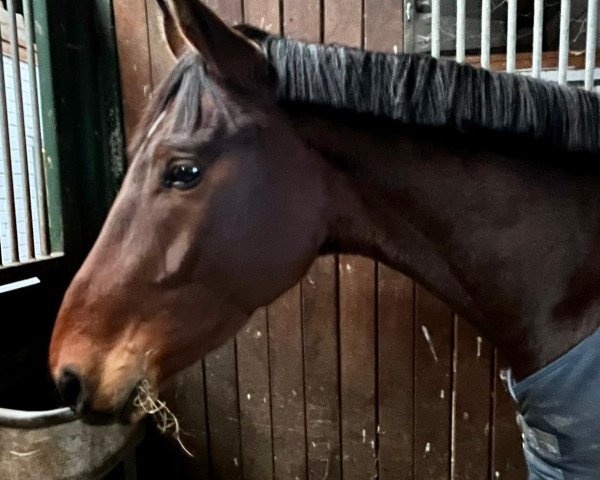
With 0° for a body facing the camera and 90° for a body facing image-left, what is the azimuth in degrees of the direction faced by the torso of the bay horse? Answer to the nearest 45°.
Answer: approximately 90°
